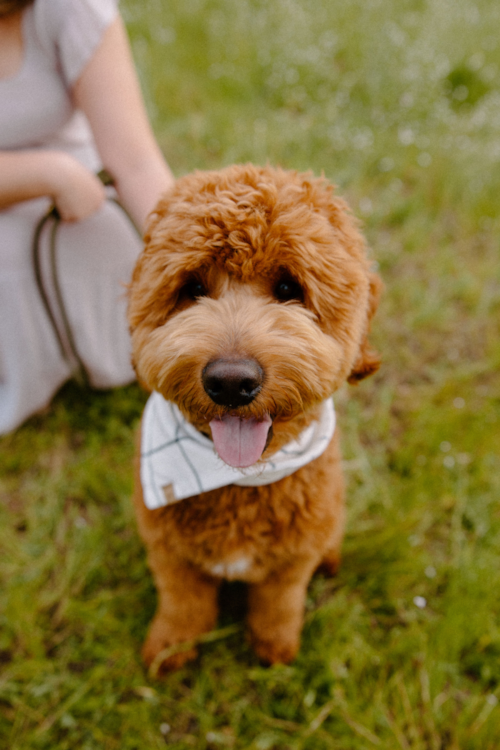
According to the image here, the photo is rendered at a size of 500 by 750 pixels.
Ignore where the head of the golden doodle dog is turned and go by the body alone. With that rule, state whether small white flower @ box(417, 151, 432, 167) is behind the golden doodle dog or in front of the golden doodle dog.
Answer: behind

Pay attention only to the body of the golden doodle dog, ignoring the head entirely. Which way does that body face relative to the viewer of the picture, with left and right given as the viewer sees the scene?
facing the viewer
